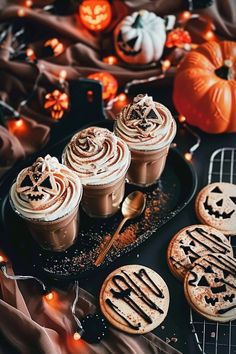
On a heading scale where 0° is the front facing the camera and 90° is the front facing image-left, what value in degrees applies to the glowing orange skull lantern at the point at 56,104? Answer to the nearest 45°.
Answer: approximately 0°

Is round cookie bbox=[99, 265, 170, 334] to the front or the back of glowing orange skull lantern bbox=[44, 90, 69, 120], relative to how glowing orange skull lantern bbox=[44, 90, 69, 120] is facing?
to the front

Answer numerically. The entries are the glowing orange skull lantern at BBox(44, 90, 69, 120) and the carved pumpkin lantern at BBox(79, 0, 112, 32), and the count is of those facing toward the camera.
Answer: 2

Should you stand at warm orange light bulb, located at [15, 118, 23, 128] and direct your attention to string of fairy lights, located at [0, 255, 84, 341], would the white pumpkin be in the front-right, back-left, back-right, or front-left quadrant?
back-left

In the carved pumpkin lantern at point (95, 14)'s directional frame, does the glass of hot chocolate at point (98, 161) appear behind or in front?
in front

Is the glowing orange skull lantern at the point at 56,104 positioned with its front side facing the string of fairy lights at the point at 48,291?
yes
